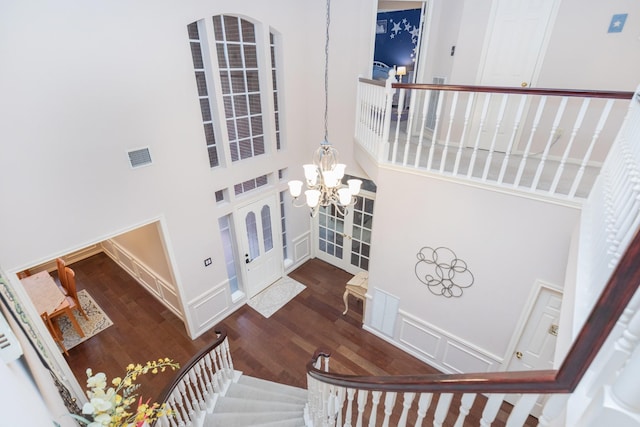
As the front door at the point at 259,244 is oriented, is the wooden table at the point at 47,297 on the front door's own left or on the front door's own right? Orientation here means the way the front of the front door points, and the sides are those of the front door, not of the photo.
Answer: on the front door's own right

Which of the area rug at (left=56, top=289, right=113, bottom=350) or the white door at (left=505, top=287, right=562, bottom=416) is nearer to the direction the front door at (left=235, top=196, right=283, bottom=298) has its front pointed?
the white door

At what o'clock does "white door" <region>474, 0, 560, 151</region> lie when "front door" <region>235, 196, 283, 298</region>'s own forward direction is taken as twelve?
The white door is roughly at 11 o'clock from the front door.

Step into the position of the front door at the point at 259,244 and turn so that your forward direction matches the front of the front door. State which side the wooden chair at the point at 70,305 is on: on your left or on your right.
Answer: on your right

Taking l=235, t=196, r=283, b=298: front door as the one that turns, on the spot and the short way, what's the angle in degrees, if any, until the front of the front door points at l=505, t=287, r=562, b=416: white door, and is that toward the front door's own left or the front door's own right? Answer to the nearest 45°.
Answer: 0° — it already faces it

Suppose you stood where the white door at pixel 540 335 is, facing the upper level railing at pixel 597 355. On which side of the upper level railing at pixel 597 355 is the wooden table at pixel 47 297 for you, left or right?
right

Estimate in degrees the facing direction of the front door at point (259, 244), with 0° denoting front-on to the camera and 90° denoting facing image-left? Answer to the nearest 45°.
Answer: approximately 315°

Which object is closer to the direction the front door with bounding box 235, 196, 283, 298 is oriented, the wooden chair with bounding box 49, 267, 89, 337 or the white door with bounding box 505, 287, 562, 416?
the white door

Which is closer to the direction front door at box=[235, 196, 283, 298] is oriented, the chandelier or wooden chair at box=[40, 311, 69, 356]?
the chandelier
